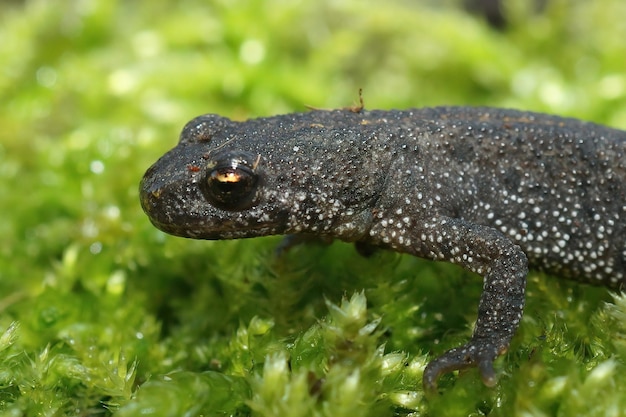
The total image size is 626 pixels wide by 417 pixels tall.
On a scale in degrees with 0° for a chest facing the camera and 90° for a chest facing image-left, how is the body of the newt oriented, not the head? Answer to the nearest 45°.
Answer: approximately 90°
